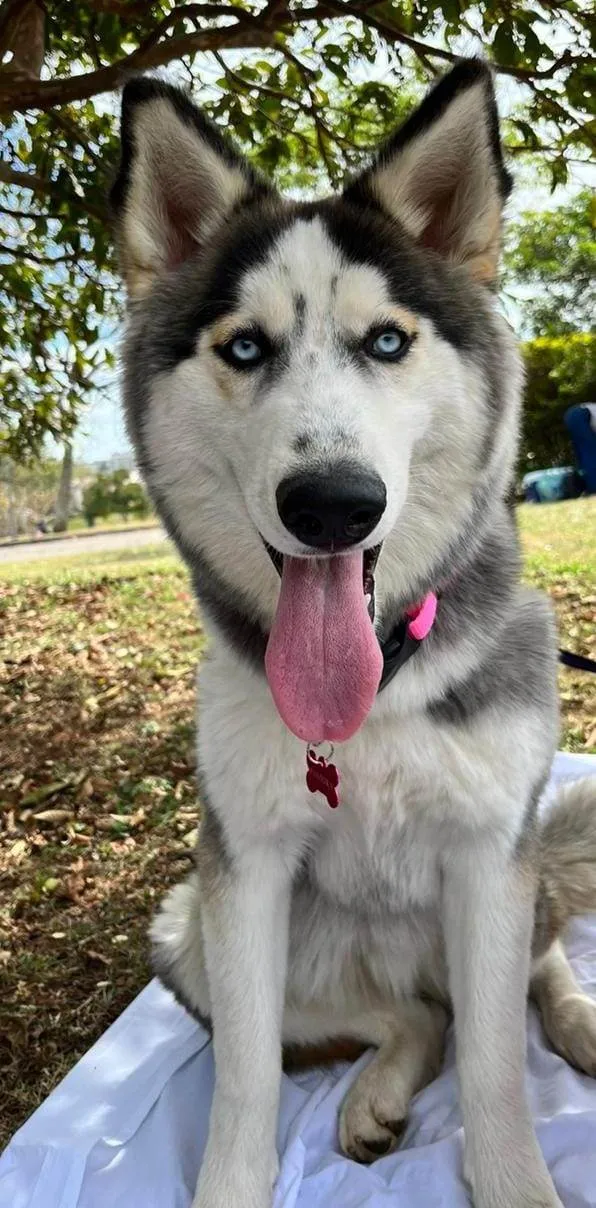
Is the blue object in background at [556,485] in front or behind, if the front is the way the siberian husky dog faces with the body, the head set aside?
behind

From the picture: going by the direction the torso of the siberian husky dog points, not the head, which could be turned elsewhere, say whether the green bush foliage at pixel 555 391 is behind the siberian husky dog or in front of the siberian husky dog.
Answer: behind

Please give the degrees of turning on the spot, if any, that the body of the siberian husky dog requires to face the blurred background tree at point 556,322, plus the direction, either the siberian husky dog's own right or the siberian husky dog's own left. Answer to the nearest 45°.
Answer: approximately 180°

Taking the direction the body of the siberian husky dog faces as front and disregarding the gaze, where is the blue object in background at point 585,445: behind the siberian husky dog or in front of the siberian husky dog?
behind

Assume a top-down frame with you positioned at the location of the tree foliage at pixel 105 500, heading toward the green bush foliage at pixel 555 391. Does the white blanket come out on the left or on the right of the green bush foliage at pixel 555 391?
right

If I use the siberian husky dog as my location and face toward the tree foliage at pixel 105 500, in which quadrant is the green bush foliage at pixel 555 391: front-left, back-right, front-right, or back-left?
front-right

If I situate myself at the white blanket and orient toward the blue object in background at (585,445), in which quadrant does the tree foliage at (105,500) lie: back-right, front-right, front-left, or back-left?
front-left

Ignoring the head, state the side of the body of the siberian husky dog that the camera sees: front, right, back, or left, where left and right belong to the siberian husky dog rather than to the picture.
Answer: front

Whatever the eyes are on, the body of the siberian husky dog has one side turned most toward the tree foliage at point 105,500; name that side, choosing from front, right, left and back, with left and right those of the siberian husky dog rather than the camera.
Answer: back
